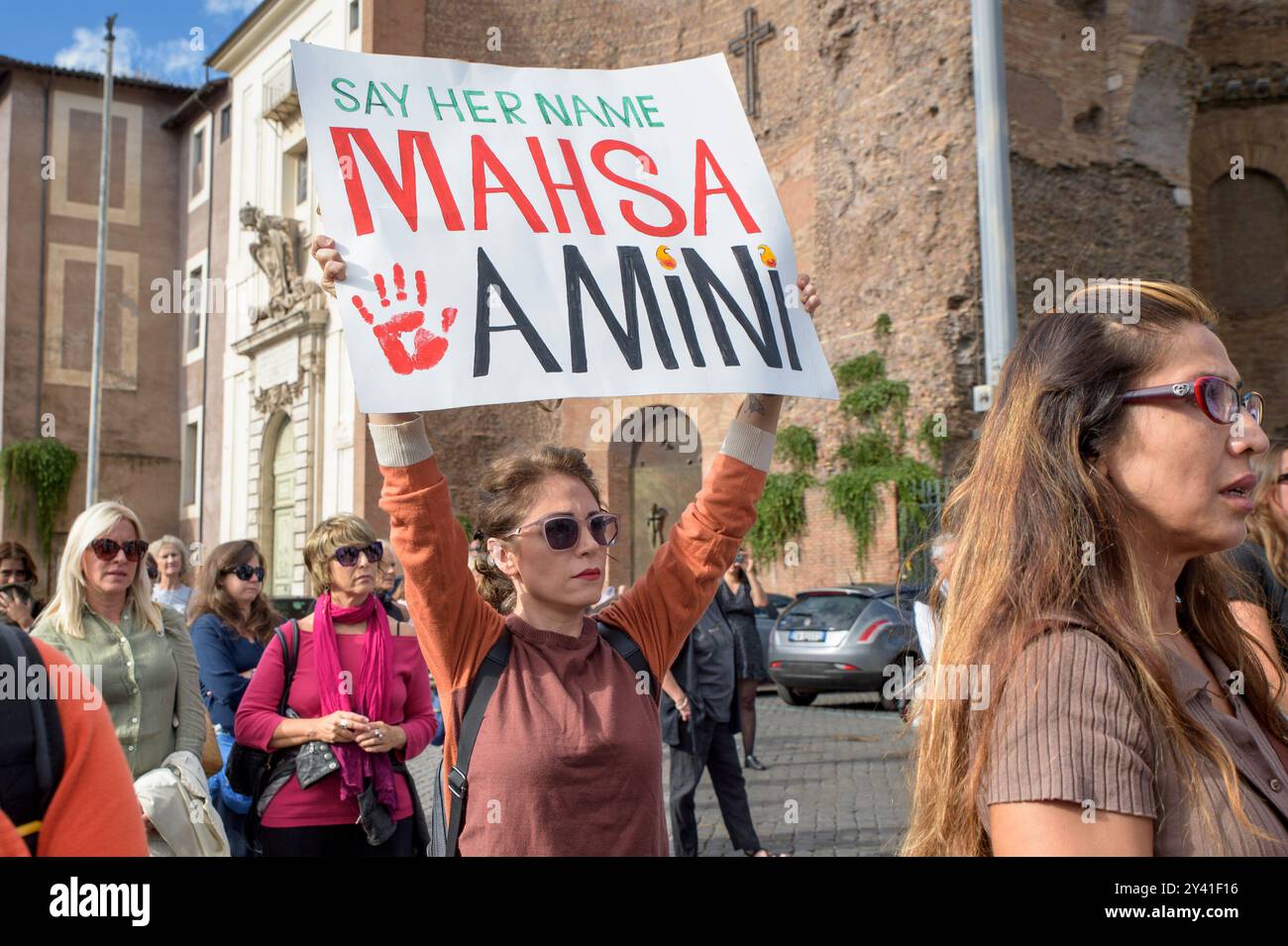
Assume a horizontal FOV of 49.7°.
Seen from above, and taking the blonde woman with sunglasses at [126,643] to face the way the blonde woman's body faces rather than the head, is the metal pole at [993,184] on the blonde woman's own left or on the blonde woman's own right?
on the blonde woman's own left

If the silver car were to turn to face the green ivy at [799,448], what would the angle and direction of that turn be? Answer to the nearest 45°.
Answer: approximately 45° to its left

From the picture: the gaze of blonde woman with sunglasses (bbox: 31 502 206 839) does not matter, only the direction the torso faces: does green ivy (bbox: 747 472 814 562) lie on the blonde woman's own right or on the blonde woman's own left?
on the blonde woman's own left

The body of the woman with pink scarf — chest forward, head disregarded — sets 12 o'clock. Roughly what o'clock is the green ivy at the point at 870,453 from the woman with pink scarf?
The green ivy is roughly at 7 o'clock from the woman with pink scarf.

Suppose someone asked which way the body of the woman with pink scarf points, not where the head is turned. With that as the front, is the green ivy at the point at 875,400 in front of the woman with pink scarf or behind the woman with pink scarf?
behind

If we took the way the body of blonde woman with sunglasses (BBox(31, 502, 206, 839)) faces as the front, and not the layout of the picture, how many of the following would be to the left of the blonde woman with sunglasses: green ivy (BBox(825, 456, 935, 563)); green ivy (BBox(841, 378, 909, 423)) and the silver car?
3

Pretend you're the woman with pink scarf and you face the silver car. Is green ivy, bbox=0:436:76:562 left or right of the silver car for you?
left

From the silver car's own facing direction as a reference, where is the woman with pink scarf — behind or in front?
behind

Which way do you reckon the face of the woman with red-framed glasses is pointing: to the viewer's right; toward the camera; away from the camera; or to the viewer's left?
to the viewer's right

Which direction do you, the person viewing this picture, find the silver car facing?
facing away from the viewer and to the right of the viewer

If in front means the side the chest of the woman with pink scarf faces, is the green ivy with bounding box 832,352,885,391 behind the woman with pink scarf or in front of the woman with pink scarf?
behind

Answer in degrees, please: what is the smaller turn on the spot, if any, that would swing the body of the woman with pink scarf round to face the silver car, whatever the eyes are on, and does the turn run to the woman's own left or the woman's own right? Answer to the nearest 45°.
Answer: approximately 135° to the woman's own left
